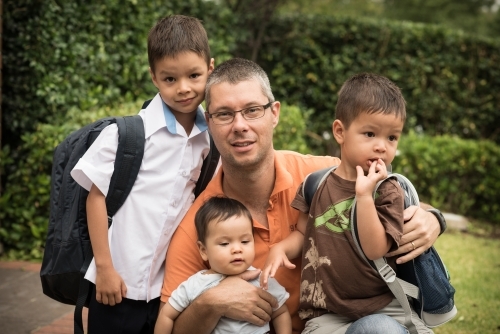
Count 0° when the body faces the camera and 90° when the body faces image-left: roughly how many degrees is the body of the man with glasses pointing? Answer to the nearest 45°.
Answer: approximately 0°

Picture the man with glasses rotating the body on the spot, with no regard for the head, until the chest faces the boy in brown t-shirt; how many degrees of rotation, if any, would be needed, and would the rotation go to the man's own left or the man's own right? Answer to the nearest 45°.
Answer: approximately 45° to the man's own left
